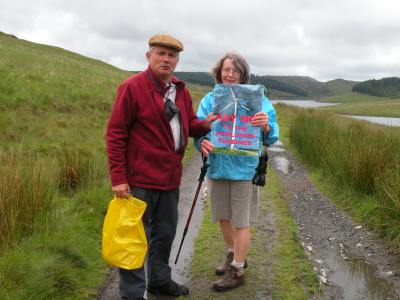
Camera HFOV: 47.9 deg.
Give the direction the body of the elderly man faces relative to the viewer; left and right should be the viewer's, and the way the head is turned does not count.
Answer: facing the viewer and to the right of the viewer

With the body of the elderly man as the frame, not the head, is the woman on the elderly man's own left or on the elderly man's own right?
on the elderly man's own left
